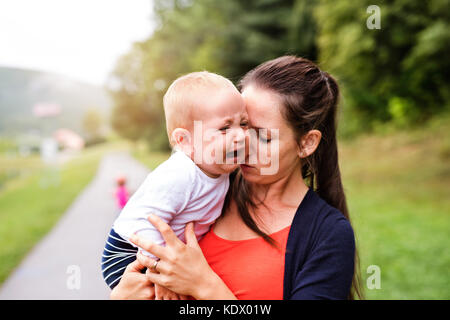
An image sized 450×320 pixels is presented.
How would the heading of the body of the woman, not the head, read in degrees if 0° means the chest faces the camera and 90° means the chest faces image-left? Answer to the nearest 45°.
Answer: approximately 45°

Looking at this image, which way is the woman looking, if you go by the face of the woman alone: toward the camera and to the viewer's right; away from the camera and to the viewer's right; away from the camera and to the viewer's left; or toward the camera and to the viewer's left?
toward the camera and to the viewer's left
